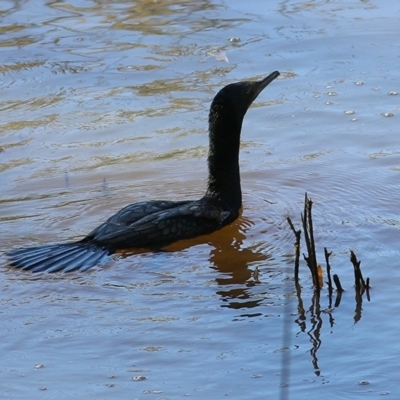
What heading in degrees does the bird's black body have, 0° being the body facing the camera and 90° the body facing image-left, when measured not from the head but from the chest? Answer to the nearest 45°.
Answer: approximately 270°
